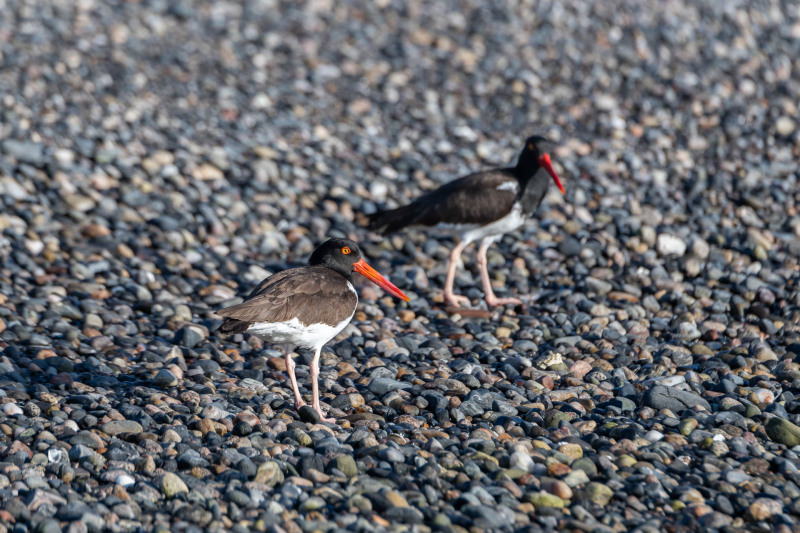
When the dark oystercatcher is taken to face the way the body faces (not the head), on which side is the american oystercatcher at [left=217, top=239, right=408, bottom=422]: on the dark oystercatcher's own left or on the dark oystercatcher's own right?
on the dark oystercatcher's own right

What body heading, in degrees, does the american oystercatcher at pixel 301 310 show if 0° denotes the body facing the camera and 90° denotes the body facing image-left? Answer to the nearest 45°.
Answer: approximately 270°

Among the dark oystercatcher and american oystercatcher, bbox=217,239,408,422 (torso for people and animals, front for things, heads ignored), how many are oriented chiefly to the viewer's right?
2

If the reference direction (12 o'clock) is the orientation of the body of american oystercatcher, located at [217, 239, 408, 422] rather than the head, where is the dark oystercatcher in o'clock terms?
The dark oystercatcher is roughly at 10 o'clock from the american oystercatcher.

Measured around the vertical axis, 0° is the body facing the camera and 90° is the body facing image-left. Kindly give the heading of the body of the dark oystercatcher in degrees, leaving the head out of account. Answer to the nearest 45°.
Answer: approximately 270°
